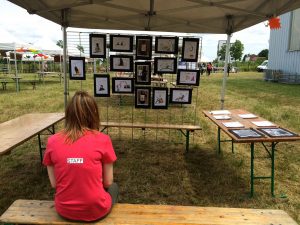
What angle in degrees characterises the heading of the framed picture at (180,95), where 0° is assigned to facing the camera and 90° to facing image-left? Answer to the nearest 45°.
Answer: approximately 0°

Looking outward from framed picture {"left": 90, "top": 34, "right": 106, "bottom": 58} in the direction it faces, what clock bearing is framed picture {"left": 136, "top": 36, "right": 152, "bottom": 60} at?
framed picture {"left": 136, "top": 36, "right": 152, "bottom": 60} is roughly at 9 o'clock from framed picture {"left": 90, "top": 34, "right": 106, "bottom": 58}.

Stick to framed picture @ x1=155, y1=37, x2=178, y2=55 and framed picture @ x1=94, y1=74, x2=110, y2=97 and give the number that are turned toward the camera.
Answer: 2

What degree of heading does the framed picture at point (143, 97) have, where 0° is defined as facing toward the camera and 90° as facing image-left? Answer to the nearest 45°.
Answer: approximately 0°

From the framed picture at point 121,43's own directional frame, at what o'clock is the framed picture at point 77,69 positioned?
the framed picture at point 77,69 is roughly at 3 o'clock from the framed picture at point 121,43.
